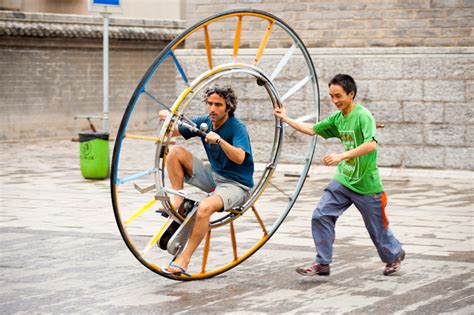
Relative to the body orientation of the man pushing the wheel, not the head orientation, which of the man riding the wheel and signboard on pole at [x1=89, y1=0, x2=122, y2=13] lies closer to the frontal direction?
the man riding the wheel

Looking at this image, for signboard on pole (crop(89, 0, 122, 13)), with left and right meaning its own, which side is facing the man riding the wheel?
front

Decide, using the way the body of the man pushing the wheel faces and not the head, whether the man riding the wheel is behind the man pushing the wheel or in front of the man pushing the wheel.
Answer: in front

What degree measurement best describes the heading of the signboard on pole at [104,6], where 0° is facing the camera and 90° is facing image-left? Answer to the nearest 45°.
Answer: approximately 0°

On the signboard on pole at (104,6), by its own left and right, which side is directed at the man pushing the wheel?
front
